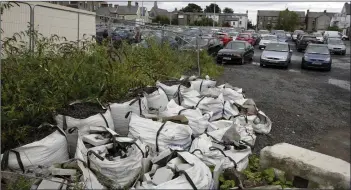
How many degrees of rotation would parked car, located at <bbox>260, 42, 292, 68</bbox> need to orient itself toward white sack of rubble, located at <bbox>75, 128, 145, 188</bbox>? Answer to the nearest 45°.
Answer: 0° — it already faces it

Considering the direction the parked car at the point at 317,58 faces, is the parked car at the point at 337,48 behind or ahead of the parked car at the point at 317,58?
behind

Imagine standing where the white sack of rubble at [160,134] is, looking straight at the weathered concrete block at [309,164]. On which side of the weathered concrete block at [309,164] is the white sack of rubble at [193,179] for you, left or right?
right

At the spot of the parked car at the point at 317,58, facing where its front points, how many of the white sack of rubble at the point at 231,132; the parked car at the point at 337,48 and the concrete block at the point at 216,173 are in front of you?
2

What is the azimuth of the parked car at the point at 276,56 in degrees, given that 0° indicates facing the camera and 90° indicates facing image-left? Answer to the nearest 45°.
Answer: approximately 0°

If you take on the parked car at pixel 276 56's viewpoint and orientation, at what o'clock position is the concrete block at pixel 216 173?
The concrete block is roughly at 12 o'clock from the parked car.

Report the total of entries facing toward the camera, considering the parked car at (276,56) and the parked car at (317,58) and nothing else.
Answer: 2

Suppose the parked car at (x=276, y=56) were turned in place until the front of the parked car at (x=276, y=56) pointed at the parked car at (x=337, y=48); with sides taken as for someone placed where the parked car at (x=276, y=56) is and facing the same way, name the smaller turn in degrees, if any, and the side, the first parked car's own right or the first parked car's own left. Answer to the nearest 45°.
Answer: approximately 180°

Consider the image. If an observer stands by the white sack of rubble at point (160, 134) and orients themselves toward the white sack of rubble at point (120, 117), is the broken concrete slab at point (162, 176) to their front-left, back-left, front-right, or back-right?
back-left
